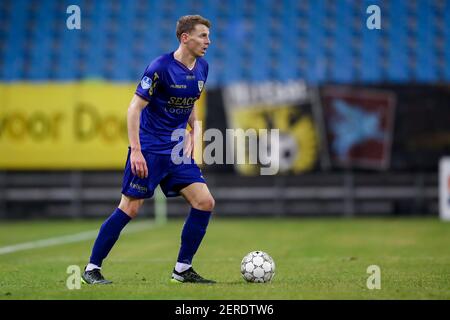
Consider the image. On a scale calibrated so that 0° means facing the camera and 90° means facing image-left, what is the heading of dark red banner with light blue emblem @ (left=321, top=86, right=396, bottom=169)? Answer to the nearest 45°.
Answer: approximately 0°

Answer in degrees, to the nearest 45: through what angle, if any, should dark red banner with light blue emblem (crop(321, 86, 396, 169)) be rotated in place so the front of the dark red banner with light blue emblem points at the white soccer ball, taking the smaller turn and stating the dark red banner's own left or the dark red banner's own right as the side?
0° — it already faces it

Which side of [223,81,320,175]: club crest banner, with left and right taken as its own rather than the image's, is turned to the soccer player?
front

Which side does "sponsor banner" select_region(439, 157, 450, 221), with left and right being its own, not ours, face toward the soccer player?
front

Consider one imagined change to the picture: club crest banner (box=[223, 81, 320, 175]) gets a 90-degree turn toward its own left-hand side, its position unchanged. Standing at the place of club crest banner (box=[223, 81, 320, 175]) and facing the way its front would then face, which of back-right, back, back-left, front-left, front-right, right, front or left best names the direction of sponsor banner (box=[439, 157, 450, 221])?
front

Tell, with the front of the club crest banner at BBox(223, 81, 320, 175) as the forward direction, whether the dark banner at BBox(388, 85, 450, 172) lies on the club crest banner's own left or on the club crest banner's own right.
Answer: on the club crest banner's own left

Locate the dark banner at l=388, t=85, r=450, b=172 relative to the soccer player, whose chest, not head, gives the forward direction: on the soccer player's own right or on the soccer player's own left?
on the soccer player's own left

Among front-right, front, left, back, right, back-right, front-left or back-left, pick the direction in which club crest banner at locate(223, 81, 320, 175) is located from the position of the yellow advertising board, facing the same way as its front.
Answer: left

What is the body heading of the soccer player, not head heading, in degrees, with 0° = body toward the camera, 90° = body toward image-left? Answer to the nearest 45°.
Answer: approximately 315°

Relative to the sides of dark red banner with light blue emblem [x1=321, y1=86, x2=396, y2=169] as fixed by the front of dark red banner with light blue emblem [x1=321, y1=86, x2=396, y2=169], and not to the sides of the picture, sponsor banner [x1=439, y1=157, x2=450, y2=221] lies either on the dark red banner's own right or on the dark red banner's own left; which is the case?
on the dark red banner's own left

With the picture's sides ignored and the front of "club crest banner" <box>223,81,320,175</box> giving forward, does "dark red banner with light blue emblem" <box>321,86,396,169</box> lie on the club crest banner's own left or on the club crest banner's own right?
on the club crest banner's own left

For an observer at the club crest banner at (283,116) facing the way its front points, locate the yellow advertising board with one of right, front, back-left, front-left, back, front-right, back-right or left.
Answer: right

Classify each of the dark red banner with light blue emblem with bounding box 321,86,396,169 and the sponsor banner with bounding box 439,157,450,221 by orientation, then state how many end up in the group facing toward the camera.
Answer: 2
